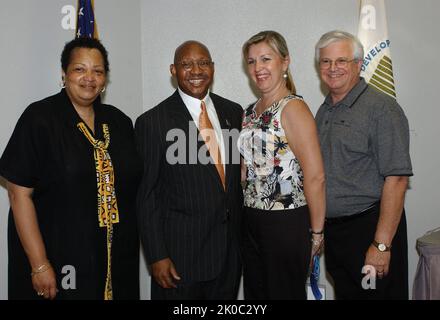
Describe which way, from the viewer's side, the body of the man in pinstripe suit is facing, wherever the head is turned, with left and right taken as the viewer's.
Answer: facing the viewer and to the right of the viewer

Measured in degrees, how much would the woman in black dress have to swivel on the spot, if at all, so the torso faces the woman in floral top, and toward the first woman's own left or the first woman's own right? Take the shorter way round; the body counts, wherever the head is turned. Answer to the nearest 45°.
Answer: approximately 45° to the first woman's own left

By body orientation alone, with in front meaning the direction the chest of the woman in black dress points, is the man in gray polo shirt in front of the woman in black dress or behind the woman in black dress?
in front

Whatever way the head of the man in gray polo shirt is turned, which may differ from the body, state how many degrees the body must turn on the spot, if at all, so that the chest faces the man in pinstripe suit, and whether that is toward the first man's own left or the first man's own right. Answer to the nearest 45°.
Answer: approximately 45° to the first man's own right

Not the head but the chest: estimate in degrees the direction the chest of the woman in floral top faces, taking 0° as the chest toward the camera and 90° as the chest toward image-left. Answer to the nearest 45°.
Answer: approximately 45°
